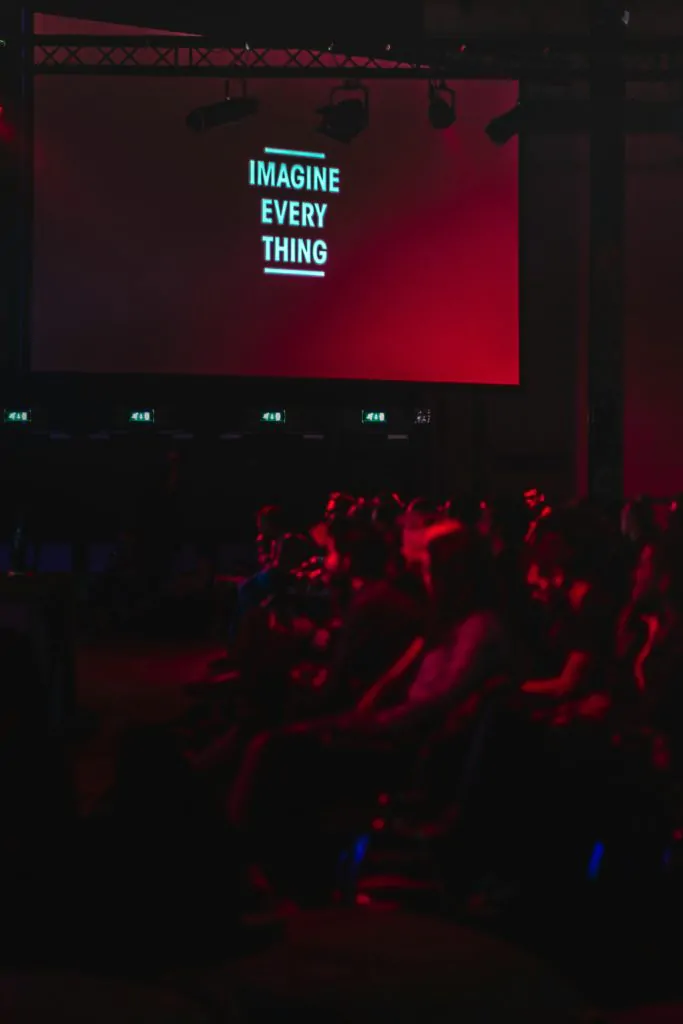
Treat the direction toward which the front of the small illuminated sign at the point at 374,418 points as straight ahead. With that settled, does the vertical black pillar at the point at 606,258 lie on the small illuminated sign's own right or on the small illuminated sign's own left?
on the small illuminated sign's own left

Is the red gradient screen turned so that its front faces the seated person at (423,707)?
yes

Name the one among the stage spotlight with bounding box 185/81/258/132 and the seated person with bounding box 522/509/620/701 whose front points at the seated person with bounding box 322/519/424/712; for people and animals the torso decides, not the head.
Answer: the seated person with bounding box 522/509/620/701

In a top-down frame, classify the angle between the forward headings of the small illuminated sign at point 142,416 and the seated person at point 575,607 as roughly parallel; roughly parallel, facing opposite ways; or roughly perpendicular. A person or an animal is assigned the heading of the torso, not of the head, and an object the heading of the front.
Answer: roughly perpendicular

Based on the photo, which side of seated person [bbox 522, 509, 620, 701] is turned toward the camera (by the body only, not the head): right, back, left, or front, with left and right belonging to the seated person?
left

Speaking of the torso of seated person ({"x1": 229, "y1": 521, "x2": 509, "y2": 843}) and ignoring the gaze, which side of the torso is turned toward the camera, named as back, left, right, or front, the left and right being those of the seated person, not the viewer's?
left

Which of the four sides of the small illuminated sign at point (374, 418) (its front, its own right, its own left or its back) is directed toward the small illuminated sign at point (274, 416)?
right
